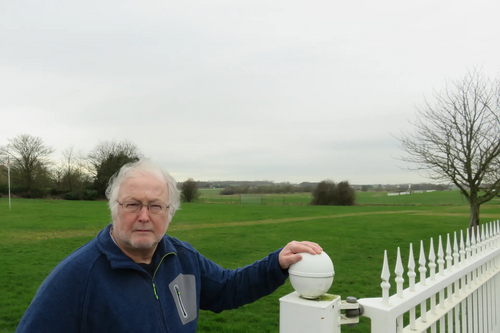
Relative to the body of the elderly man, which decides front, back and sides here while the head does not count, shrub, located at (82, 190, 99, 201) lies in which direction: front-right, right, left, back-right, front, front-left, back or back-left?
back-left

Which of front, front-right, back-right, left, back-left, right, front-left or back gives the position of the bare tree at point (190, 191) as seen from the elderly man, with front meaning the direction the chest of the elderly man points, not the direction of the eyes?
back-left

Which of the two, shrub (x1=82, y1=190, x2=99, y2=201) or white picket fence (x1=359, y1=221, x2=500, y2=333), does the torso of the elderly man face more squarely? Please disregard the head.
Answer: the white picket fence

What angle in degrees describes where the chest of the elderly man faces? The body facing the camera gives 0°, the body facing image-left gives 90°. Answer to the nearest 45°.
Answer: approximately 315°

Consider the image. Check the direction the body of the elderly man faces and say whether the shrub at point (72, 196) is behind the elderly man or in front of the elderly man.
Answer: behind
